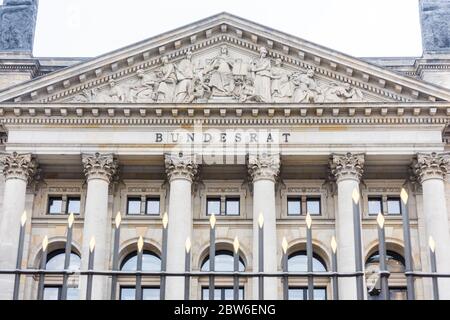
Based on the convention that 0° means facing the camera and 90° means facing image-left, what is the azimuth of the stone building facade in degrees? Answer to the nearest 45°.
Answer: approximately 0°
